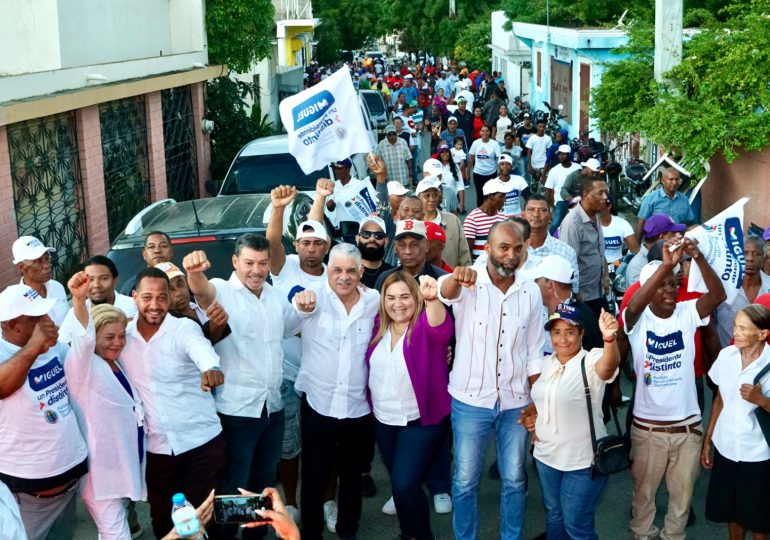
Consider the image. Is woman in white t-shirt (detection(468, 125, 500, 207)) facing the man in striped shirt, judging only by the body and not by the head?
yes

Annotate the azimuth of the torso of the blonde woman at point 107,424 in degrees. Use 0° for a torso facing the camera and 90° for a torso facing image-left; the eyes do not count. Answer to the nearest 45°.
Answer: approximately 315°

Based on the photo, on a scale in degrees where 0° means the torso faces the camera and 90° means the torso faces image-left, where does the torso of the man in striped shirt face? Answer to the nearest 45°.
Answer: approximately 315°

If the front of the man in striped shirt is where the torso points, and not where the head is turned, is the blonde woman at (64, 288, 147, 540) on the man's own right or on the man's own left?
on the man's own right

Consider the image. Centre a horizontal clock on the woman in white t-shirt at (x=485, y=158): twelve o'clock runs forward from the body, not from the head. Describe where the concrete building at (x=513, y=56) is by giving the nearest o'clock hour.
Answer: The concrete building is roughly at 6 o'clock from the woman in white t-shirt.

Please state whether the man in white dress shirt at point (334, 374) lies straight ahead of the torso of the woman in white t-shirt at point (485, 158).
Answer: yes
